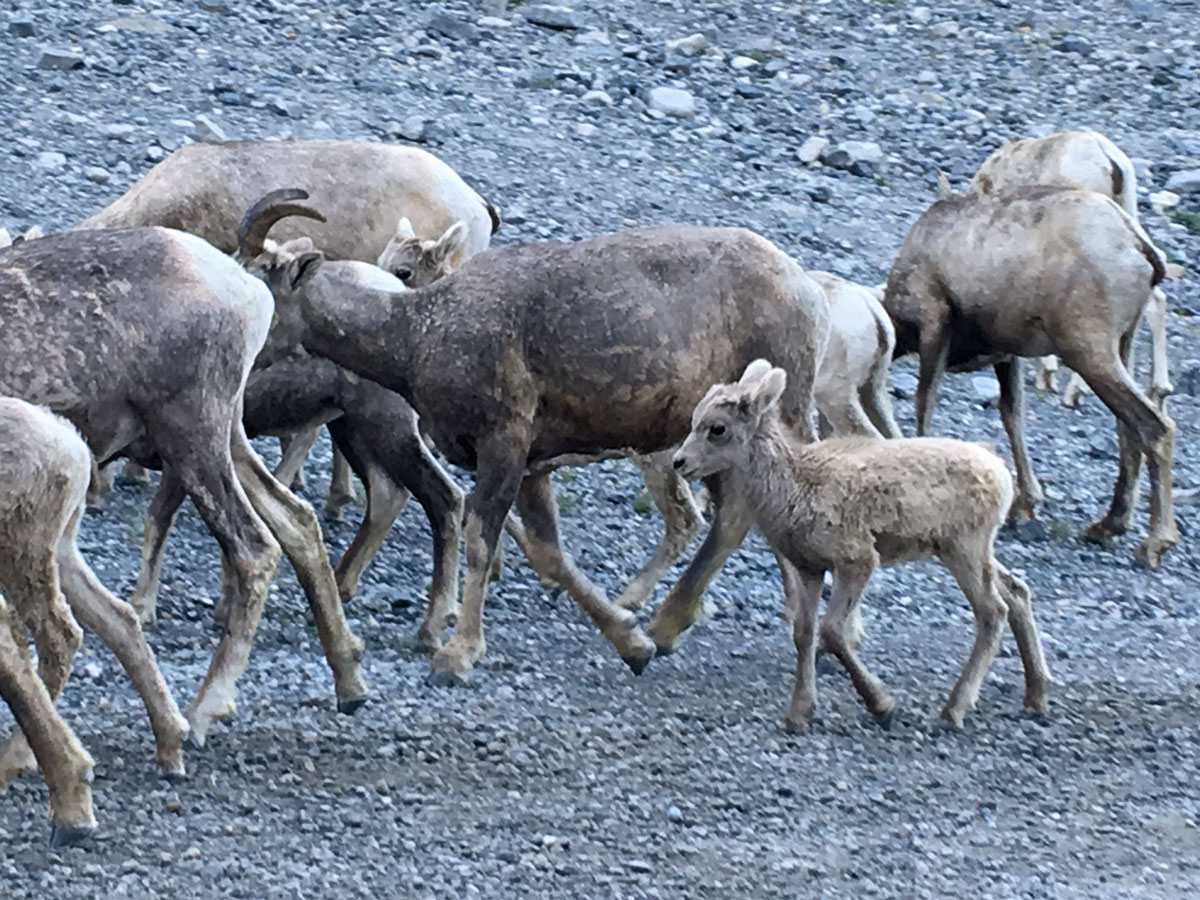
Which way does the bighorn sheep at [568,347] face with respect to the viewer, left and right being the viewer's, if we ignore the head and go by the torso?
facing to the left of the viewer

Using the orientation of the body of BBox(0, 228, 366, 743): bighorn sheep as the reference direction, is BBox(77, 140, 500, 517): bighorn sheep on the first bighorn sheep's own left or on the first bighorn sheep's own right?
on the first bighorn sheep's own right

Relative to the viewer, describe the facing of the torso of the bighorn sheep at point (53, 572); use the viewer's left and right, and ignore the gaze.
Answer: facing to the left of the viewer

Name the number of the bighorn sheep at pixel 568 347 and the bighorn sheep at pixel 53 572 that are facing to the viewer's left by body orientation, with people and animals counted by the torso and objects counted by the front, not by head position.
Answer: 2

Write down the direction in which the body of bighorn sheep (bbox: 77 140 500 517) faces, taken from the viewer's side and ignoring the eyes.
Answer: to the viewer's left

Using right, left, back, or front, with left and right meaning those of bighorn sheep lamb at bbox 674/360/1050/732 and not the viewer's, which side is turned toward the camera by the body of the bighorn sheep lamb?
left

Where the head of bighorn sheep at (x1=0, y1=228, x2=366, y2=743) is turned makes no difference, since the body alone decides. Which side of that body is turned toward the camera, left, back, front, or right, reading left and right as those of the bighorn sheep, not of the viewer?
left
